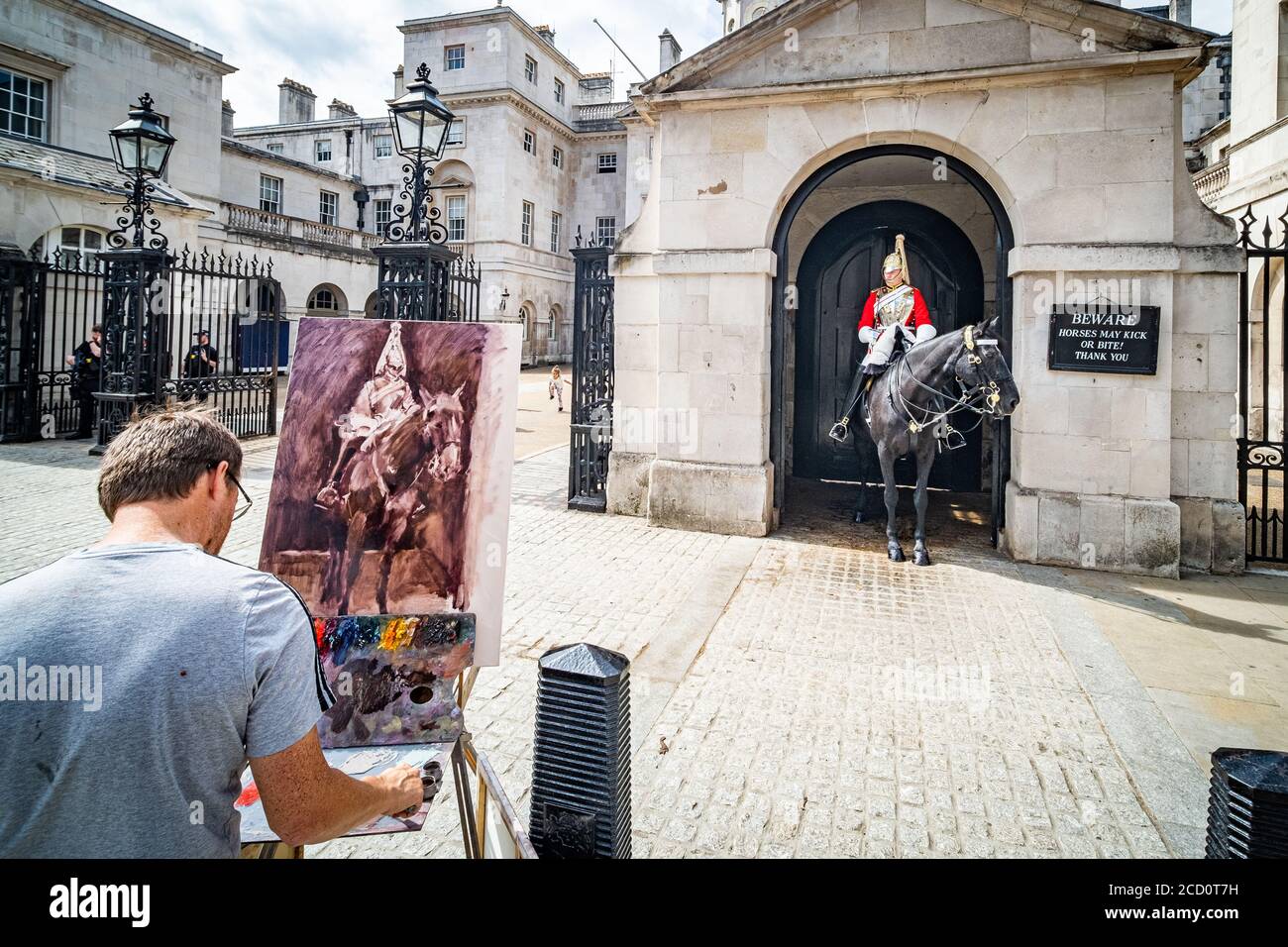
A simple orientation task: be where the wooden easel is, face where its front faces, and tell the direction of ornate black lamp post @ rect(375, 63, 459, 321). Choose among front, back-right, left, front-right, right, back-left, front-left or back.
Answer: back-right

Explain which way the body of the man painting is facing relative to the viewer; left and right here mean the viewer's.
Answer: facing away from the viewer and to the right of the viewer

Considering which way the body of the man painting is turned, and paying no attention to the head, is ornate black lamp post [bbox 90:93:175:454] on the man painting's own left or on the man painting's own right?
on the man painting's own left

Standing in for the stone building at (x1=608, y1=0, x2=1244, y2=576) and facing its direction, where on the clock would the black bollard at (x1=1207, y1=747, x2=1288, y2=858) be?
The black bollard is roughly at 12 o'clock from the stone building.

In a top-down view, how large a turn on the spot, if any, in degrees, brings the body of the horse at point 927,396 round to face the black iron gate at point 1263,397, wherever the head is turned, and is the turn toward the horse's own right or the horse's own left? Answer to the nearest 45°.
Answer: approximately 90° to the horse's own left

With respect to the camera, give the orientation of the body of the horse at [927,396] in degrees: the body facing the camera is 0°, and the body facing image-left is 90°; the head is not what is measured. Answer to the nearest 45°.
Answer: approximately 315°

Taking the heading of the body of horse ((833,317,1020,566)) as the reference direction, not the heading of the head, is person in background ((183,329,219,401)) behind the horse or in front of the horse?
behind

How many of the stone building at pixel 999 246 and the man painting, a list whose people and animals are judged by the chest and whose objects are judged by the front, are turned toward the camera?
1

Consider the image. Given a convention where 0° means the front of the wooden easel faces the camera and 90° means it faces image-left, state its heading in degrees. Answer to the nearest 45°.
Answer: approximately 45°
